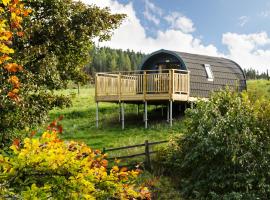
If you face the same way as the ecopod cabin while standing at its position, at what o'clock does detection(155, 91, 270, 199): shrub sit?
The shrub is roughly at 10 o'clock from the ecopod cabin.

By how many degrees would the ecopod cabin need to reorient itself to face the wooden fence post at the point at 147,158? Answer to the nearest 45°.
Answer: approximately 45° to its left

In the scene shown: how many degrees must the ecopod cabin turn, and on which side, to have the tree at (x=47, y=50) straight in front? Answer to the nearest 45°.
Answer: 0° — it already faces it

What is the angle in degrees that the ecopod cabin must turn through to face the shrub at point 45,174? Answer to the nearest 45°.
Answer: approximately 45° to its left

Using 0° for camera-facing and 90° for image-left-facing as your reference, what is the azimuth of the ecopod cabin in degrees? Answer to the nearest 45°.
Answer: approximately 45°

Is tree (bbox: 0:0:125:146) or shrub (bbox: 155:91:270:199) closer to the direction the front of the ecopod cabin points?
the tree
